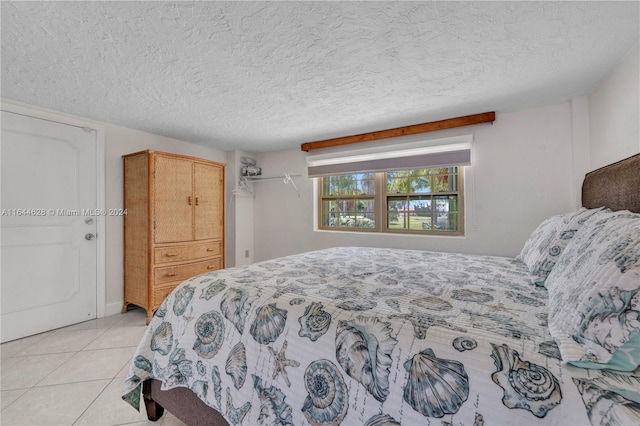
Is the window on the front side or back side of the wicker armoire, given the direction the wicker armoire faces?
on the front side

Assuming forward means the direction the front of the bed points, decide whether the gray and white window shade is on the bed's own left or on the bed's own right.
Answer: on the bed's own right

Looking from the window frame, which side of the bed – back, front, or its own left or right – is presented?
right

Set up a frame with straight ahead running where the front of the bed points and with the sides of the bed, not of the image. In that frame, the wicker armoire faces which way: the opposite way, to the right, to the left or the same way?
the opposite way

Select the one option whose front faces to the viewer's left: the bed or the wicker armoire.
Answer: the bed

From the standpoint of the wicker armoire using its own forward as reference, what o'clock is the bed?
The bed is roughly at 1 o'clock from the wicker armoire.

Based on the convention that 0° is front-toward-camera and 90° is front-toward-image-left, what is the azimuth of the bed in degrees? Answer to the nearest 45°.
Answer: approximately 90°

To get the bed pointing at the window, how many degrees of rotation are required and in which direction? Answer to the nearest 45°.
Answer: approximately 90° to its right

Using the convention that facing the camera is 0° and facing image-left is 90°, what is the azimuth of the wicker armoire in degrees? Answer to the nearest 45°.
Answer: approximately 315°

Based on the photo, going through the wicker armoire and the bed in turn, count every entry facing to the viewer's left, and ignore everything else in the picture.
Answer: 1

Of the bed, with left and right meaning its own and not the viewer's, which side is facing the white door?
front

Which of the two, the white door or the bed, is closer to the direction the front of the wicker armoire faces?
the bed

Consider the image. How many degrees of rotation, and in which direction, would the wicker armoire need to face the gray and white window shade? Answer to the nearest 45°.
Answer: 0° — it already faces it

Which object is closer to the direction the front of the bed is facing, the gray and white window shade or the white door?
the white door

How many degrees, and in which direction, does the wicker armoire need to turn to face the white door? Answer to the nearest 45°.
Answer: approximately 135° to its right

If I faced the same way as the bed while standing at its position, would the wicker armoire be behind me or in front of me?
in front
